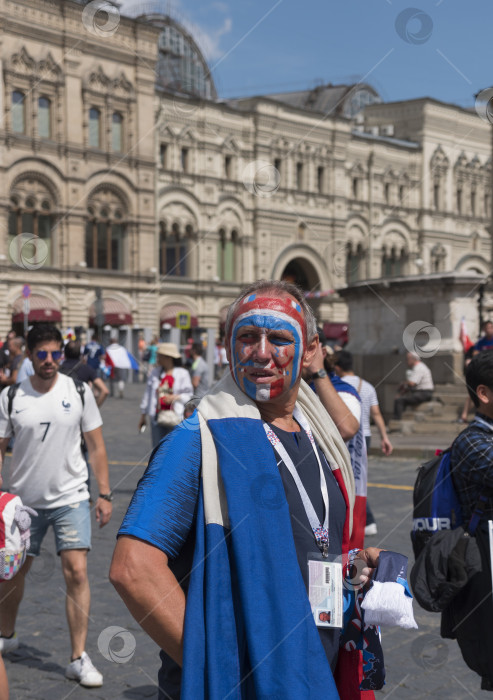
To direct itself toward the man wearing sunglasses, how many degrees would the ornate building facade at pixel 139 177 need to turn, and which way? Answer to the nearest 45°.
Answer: approximately 45° to its right

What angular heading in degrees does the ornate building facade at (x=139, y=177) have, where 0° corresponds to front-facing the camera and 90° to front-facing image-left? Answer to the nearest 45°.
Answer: approximately 315°

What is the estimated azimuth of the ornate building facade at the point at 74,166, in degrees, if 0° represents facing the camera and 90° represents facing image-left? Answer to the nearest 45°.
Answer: approximately 315°

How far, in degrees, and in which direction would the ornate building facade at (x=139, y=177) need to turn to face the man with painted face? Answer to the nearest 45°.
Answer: approximately 45° to its right

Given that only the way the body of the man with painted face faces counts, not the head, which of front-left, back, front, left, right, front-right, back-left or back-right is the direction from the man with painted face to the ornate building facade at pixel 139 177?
back-left

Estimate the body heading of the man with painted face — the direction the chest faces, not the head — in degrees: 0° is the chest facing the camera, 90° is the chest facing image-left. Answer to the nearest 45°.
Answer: approximately 315°

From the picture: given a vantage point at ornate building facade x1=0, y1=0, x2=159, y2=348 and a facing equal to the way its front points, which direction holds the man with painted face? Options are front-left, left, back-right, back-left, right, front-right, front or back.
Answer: front-right
